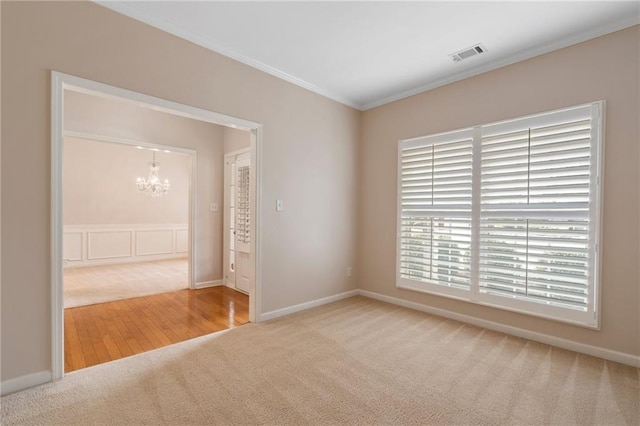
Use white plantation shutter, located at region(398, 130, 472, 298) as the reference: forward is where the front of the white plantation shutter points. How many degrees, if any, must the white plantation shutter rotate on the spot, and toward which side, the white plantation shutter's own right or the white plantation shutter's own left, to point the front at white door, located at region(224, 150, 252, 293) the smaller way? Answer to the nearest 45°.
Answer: approximately 45° to the white plantation shutter's own right

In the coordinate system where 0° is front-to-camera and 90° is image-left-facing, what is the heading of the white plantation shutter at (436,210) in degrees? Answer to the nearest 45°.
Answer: approximately 45°
